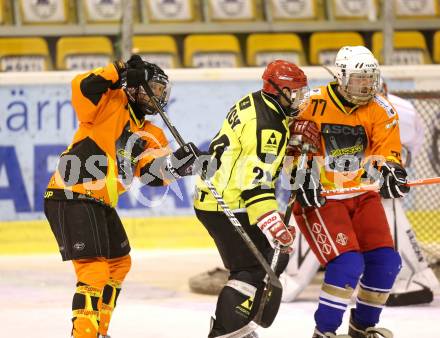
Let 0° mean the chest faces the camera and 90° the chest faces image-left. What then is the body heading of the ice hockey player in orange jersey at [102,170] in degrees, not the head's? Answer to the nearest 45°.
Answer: approximately 315°

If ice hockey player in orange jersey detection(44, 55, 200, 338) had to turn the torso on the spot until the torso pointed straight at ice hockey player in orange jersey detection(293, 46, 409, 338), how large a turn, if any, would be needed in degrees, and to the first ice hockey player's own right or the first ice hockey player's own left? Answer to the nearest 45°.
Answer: approximately 45° to the first ice hockey player's own left

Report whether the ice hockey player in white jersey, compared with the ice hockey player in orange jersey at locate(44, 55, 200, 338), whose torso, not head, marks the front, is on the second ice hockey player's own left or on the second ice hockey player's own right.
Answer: on the second ice hockey player's own left

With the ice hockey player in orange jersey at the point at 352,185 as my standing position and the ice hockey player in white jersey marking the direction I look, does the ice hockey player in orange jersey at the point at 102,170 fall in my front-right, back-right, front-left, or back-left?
back-left
